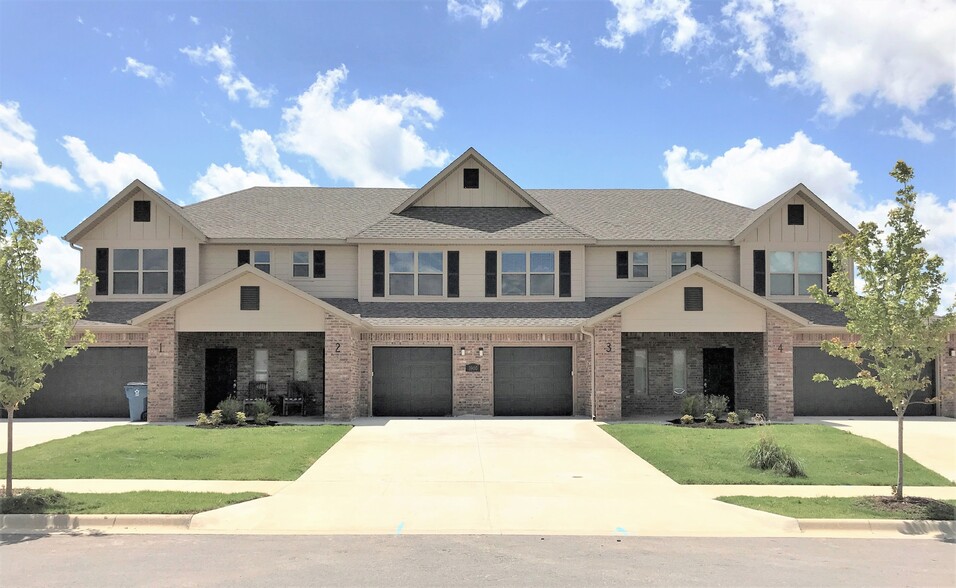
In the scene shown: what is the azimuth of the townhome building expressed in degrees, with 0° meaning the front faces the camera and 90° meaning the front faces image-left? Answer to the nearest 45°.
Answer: approximately 0°
